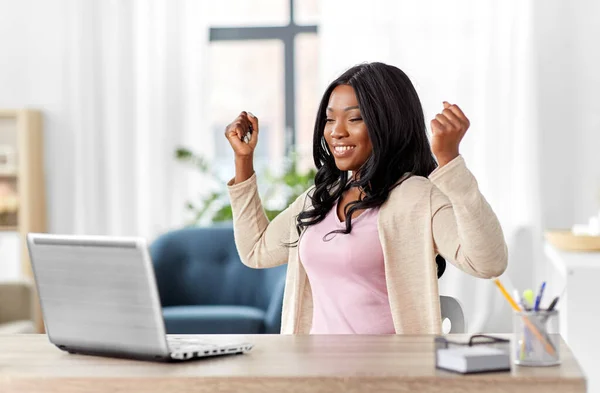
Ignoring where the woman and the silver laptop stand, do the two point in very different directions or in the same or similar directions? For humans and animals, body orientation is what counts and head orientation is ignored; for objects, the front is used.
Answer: very different directions

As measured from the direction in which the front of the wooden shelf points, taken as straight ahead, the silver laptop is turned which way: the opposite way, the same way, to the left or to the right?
the opposite way

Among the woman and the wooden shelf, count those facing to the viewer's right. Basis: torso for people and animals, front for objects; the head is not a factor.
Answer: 0

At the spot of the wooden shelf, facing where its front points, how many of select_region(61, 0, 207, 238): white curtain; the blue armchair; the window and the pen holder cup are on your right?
0

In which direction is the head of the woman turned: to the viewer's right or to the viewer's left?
to the viewer's left

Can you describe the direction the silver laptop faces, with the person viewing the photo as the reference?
facing away from the viewer and to the right of the viewer

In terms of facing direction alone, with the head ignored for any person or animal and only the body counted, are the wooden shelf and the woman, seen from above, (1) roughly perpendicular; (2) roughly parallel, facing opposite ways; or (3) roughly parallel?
roughly parallel

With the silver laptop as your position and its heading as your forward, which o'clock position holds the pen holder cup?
The pen holder cup is roughly at 2 o'clock from the silver laptop.

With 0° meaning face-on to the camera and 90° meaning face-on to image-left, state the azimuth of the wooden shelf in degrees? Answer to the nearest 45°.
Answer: approximately 45°

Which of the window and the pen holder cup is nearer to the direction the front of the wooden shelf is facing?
the pen holder cup

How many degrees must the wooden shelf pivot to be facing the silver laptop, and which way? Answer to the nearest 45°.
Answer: approximately 45° to its left

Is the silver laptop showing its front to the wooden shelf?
no

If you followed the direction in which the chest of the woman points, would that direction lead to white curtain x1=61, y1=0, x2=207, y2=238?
no

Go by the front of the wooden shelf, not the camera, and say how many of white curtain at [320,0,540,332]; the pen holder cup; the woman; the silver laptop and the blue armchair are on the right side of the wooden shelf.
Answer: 0

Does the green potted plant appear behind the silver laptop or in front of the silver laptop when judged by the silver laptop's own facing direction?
in front

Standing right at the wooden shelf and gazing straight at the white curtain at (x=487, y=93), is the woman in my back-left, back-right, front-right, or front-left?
front-right

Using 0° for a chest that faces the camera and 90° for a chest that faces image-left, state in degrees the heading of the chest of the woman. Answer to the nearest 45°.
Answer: approximately 45°

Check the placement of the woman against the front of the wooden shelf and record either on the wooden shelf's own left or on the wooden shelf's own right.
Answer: on the wooden shelf's own left

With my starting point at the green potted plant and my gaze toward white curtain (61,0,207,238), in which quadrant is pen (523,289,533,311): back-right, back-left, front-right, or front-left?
back-left

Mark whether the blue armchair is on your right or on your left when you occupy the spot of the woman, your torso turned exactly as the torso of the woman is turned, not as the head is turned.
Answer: on your right

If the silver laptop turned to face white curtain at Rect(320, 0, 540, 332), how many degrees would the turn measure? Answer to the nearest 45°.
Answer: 0° — it already faces it
